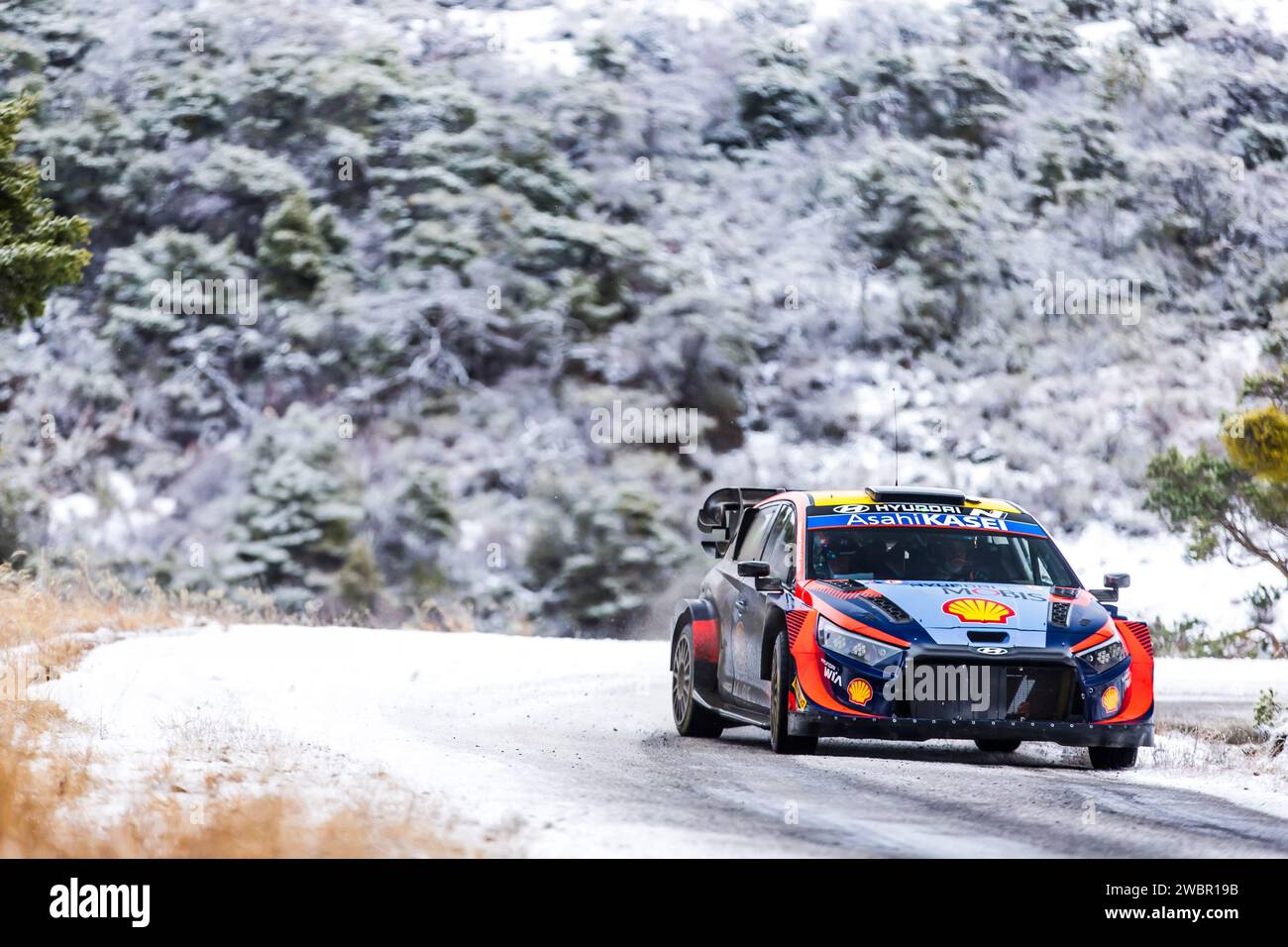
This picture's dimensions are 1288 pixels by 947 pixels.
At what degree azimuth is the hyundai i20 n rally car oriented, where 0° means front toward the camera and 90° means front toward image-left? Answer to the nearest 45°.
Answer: approximately 0°

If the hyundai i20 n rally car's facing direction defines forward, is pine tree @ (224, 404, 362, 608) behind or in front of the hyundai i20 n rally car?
behind

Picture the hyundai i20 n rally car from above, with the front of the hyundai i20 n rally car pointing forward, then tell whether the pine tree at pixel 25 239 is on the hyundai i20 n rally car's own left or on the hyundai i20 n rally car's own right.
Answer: on the hyundai i20 n rally car's own right
